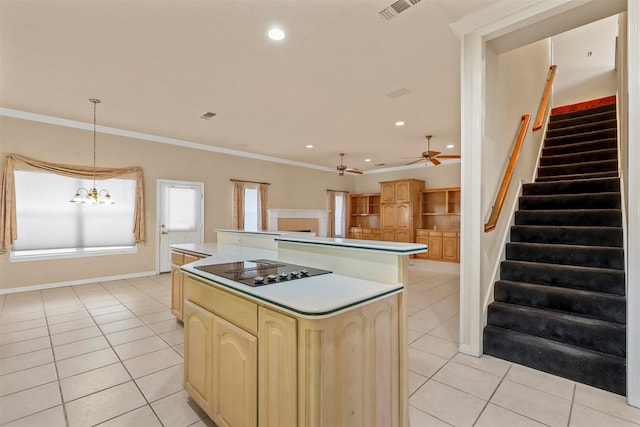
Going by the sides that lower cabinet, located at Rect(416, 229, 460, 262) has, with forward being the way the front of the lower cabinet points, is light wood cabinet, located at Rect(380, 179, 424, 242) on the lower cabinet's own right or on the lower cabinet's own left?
on the lower cabinet's own right

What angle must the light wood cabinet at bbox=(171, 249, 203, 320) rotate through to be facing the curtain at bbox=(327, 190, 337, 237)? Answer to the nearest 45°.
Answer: approximately 180°

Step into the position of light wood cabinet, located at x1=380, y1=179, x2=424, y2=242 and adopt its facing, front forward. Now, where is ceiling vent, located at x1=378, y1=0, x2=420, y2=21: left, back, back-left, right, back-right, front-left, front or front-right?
front-left

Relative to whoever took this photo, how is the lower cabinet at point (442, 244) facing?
facing the viewer and to the left of the viewer

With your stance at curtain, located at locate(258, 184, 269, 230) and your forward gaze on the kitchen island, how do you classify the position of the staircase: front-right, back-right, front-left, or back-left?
front-left

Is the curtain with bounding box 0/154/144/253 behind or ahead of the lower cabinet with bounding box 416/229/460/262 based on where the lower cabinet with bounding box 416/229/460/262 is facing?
ahead

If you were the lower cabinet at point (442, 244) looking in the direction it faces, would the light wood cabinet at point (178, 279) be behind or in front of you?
in front

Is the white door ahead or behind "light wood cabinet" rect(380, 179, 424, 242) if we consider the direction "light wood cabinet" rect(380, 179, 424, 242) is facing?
ahead

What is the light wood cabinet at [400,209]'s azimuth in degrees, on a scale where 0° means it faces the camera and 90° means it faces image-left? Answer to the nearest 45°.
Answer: approximately 45°

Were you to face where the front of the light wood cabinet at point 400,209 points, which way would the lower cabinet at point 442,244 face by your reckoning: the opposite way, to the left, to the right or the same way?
the same way

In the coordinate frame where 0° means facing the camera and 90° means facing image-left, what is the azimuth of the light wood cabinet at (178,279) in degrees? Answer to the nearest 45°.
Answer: approximately 45°

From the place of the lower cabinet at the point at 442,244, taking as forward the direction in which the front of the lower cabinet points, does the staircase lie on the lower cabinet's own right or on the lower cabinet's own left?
on the lower cabinet's own left

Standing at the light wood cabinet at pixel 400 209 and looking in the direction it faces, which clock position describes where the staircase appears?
The staircase is roughly at 10 o'clock from the light wood cabinet.
